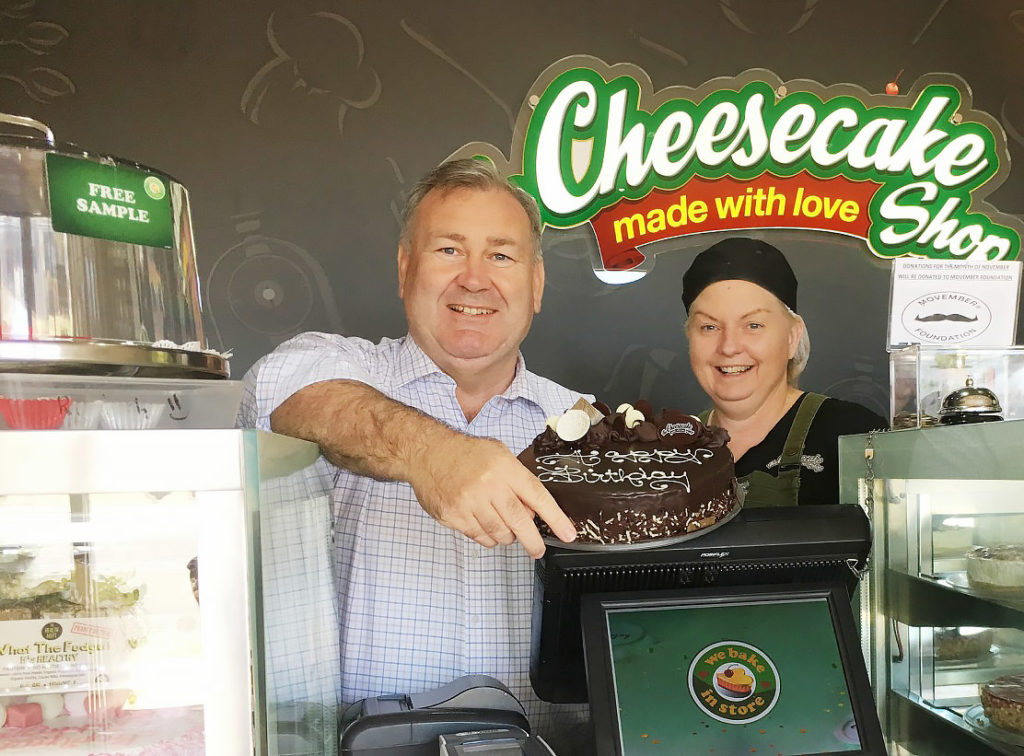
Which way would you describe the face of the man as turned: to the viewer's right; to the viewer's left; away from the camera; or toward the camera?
toward the camera

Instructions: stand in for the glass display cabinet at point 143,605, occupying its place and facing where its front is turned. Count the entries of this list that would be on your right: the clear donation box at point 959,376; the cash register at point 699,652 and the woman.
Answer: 0

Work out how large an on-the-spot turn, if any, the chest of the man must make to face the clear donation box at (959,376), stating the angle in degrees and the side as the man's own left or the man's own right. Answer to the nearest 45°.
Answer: approximately 90° to the man's own left

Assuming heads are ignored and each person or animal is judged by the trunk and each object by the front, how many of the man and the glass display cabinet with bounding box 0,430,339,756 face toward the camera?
2

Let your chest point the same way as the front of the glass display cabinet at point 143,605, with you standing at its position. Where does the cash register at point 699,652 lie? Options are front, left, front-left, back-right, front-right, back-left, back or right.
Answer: left

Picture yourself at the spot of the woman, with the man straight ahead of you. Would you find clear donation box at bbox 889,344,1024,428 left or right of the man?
left

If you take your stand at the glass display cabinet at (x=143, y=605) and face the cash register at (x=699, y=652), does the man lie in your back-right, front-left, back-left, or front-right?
front-left

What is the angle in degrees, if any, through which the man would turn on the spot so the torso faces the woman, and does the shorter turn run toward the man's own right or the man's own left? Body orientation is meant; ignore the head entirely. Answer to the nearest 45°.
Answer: approximately 135° to the man's own left

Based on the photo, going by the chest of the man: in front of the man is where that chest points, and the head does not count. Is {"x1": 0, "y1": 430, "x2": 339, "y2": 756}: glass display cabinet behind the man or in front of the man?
in front

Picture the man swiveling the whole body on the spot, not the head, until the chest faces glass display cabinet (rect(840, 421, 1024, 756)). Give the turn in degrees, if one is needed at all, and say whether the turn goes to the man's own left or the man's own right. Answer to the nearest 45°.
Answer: approximately 45° to the man's own left

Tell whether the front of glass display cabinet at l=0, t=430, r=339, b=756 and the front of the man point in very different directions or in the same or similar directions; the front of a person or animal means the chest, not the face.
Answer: same or similar directions

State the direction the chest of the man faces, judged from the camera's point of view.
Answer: toward the camera

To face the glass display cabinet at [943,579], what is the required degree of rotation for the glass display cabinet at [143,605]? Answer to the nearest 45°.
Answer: approximately 90° to its left

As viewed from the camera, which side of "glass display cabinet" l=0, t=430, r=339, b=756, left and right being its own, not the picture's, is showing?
front
